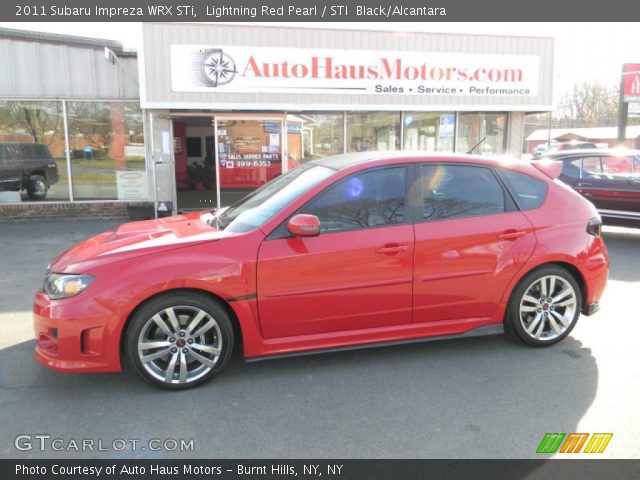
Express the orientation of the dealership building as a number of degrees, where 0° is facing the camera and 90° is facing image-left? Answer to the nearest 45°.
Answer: approximately 0°

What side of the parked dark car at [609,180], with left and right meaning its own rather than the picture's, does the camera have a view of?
right

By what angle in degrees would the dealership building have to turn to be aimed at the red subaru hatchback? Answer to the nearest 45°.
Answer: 0° — it already faces it

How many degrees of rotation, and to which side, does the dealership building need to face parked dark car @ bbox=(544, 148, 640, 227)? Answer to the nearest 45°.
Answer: approximately 45° to its left

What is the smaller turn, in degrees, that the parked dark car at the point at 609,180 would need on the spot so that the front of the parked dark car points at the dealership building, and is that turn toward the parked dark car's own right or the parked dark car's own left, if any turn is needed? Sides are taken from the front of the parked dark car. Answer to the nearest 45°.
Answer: approximately 180°

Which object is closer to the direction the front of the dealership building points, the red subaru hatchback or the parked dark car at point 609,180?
the red subaru hatchback

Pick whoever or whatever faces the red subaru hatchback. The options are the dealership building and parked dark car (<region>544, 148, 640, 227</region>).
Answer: the dealership building
